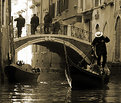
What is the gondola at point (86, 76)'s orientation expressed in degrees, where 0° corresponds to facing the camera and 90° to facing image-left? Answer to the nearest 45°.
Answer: approximately 45°
